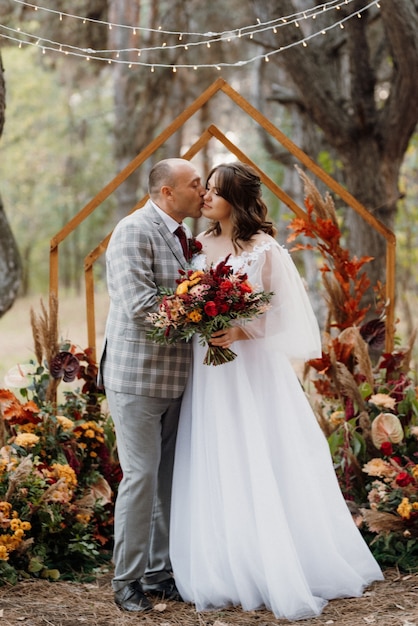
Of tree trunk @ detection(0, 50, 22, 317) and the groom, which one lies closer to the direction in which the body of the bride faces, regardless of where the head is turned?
the groom

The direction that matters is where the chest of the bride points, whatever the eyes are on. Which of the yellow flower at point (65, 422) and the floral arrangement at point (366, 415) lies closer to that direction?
the yellow flower

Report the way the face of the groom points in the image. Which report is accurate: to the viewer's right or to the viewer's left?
to the viewer's right

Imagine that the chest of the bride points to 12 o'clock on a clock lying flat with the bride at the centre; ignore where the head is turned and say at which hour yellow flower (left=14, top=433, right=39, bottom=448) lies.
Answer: The yellow flower is roughly at 2 o'clock from the bride.

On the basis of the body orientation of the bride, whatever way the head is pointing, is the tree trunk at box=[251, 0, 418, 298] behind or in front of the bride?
behind

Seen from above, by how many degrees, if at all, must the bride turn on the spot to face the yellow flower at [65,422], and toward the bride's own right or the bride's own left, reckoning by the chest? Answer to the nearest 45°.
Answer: approximately 90° to the bride's own right

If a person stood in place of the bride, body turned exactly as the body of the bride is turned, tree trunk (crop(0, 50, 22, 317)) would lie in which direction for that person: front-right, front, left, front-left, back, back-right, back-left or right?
right

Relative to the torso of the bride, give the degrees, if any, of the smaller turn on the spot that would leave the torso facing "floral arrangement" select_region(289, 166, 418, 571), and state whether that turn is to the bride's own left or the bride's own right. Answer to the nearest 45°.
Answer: approximately 180°

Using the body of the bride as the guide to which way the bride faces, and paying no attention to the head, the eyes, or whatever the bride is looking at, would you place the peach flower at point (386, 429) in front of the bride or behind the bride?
behind

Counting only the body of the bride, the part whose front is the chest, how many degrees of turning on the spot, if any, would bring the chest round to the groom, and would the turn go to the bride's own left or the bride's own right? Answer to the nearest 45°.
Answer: approximately 45° to the bride's own right

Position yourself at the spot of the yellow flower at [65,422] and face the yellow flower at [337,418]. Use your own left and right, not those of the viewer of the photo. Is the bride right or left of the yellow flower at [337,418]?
right

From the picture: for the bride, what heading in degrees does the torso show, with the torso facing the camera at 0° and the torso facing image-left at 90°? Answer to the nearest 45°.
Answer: approximately 45°
